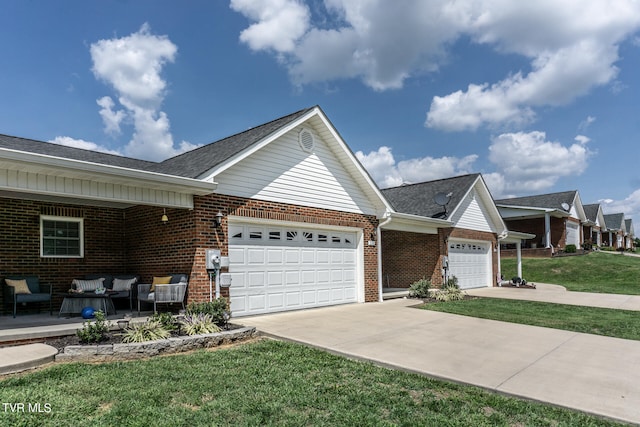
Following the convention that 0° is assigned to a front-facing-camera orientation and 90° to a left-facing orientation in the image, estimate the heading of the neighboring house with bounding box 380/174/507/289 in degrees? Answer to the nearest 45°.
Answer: approximately 315°

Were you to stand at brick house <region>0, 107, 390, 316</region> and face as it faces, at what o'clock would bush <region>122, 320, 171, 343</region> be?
The bush is roughly at 2 o'clock from the brick house.

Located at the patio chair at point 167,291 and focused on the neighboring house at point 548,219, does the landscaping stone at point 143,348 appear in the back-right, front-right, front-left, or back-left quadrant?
back-right

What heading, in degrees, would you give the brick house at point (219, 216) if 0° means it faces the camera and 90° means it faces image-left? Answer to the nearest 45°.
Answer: approximately 315°

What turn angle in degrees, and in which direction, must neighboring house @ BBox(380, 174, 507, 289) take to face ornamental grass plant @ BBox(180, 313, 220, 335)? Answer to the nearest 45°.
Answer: approximately 45° to its right

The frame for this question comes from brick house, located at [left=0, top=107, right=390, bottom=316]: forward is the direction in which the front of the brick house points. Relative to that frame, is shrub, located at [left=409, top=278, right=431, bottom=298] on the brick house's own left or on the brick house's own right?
on the brick house's own left

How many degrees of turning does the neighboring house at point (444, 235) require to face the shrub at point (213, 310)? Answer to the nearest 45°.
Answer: approximately 45° to its right

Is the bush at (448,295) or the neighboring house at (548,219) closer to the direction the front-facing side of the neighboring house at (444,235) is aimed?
the bush

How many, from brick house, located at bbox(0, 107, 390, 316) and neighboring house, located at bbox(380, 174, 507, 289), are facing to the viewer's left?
0
